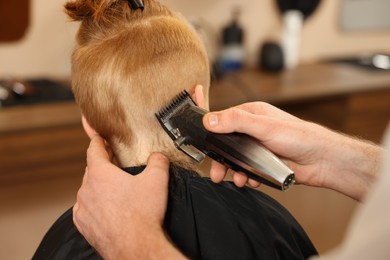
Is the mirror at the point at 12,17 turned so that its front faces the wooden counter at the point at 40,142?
yes

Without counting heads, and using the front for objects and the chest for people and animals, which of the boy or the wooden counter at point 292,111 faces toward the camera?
the wooden counter

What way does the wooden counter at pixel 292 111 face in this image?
toward the camera

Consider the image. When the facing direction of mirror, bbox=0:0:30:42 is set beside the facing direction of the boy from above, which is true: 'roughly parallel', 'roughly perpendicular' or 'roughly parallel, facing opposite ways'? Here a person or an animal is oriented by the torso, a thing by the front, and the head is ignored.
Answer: roughly parallel, facing opposite ways

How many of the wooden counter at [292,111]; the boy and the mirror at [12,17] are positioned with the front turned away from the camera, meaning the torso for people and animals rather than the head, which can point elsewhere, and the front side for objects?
1

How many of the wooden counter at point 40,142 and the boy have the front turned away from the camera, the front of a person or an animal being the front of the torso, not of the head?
1

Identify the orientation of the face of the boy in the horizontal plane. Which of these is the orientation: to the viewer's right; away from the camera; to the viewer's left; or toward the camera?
away from the camera

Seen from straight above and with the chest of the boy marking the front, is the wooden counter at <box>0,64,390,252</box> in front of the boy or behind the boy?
in front

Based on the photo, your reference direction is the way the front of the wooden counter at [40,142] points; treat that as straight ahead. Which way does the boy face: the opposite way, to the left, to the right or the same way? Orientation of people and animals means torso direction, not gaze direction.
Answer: the opposite way

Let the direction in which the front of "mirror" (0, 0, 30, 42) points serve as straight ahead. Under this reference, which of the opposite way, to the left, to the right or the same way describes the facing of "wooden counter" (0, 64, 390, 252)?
the same way

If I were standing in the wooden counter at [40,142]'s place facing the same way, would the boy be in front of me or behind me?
in front

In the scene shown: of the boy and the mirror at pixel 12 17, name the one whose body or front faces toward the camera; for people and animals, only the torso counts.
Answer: the mirror

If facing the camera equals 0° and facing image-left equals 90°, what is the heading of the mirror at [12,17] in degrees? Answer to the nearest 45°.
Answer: approximately 0°

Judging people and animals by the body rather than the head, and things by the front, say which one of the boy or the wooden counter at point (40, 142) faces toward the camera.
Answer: the wooden counter

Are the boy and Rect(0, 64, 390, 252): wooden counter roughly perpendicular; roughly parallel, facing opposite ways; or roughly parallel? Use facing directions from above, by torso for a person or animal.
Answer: roughly parallel, facing opposite ways

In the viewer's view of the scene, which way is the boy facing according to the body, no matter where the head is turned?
away from the camera
